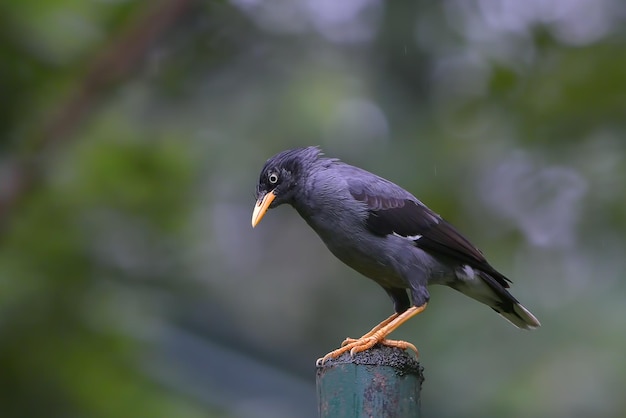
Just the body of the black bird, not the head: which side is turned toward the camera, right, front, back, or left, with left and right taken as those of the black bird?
left
